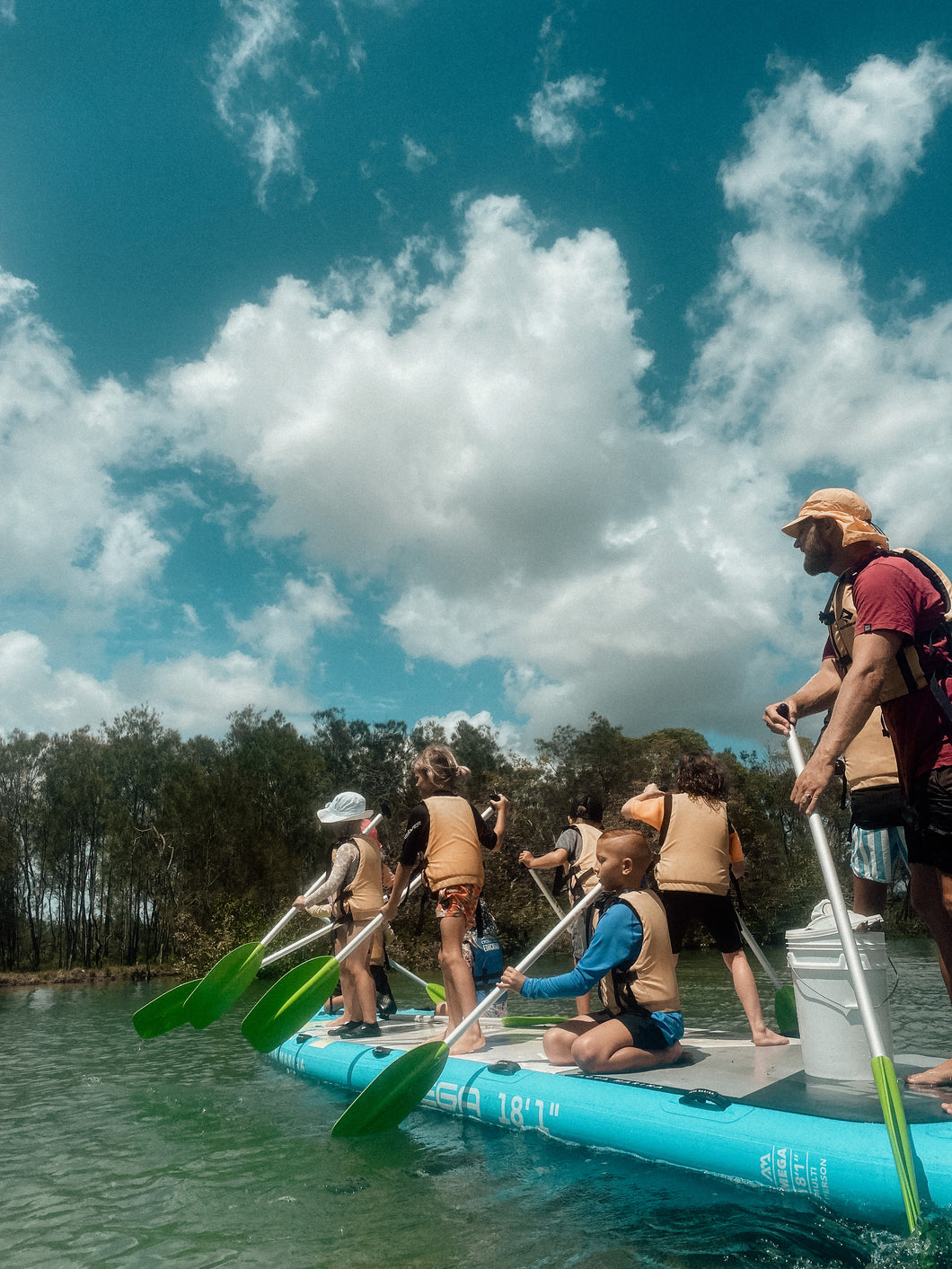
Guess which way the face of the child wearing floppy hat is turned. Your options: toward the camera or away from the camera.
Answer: away from the camera

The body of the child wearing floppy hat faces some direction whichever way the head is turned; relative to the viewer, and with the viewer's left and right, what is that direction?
facing to the left of the viewer

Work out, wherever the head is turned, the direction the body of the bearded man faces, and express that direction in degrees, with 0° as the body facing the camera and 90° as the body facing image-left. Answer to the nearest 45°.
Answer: approximately 90°

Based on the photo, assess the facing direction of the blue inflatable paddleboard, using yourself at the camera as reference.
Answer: facing away from the viewer and to the left of the viewer

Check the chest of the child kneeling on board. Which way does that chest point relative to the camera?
to the viewer's left

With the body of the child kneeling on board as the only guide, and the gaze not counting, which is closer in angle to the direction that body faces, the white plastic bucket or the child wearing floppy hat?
the child wearing floppy hat

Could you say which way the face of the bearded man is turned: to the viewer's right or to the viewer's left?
to the viewer's left
